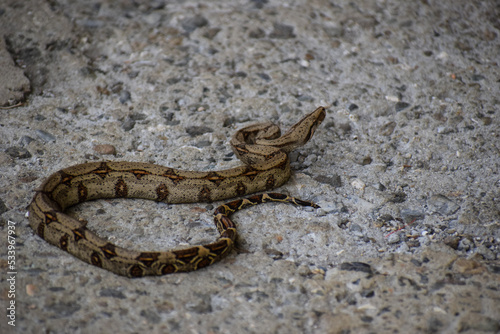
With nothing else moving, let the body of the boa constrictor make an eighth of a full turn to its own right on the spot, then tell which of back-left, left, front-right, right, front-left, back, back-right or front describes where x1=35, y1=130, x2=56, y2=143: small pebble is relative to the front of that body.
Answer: back

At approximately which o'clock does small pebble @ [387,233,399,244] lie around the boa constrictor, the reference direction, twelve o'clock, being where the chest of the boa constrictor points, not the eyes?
The small pebble is roughly at 1 o'clock from the boa constrictor.

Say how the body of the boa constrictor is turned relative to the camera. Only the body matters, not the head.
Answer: to the viewer's right
